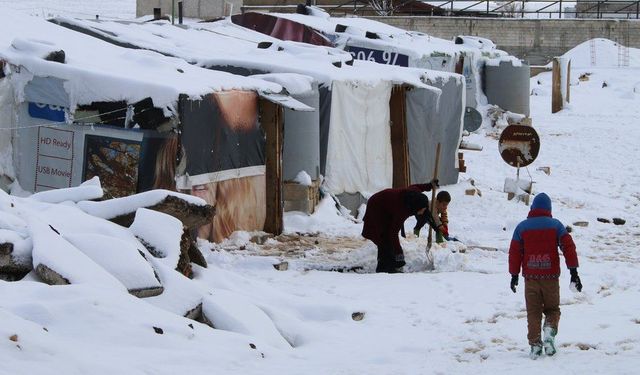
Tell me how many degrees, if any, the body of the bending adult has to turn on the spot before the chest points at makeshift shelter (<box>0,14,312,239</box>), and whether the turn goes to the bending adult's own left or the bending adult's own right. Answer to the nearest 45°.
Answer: approximately 180°

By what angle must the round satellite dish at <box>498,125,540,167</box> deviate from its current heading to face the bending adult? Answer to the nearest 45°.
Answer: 0° — it already faces them

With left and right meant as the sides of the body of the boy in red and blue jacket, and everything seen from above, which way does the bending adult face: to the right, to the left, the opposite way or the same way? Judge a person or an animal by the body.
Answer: to the right

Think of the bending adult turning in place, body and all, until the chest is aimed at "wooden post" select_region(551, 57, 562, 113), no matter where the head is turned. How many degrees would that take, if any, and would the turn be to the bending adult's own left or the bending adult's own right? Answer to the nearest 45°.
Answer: approximately 90° to the bending adult's own left

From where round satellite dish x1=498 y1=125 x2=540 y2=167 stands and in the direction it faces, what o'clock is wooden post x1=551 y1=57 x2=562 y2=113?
The wooden post is roughly at 6 o'clock from the round satellite dish.

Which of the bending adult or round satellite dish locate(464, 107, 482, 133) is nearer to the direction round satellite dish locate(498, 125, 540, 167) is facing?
the bending adult

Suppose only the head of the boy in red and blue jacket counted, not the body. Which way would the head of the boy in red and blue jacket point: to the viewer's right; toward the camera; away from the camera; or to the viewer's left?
away from the camera

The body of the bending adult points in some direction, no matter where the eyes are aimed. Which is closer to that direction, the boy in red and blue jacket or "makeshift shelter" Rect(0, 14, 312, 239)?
the boy in red and blue jacket

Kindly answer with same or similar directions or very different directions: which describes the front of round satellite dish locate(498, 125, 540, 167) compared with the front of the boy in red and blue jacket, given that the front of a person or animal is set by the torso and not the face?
very different directions

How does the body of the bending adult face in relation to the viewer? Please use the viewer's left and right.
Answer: facing to the right of the viewer

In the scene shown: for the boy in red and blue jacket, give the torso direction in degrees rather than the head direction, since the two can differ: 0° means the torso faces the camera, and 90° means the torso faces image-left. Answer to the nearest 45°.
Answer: approximately 180°

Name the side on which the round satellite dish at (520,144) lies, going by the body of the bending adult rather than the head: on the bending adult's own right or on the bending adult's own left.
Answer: on the bending adult's own left

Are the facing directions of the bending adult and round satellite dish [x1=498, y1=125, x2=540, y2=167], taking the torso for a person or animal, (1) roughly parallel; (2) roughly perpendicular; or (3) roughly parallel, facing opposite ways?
roughly perpendicular
